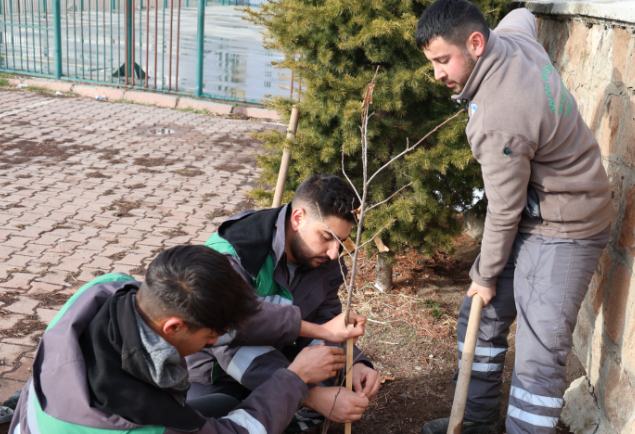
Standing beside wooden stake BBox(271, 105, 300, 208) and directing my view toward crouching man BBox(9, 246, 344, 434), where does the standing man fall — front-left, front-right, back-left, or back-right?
front-left

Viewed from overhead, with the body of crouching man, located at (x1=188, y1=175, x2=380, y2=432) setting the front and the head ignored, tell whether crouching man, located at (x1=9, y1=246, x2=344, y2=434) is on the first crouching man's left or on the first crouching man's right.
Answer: on the first crouching man's right

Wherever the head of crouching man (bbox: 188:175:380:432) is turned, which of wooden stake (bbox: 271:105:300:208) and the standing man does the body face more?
the standing man

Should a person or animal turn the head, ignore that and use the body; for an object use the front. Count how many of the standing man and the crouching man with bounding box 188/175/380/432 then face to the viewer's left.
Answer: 1

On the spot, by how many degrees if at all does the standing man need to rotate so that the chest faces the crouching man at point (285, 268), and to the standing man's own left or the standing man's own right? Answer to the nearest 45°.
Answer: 0° — they already face them

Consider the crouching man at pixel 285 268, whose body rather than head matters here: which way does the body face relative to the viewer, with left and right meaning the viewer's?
facing the viewer and to the right of the viewer

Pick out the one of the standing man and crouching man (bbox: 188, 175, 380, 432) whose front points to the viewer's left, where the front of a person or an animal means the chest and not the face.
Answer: the standing man

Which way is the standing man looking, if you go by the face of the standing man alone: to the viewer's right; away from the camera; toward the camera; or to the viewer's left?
to the viewer's left

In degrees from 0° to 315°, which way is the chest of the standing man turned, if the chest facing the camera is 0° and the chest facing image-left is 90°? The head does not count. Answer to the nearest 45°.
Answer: approximately 90°

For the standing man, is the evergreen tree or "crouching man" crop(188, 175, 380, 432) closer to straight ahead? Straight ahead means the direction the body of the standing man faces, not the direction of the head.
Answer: the crouching man

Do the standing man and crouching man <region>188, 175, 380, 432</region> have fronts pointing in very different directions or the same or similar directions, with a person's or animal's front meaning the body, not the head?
very different directions

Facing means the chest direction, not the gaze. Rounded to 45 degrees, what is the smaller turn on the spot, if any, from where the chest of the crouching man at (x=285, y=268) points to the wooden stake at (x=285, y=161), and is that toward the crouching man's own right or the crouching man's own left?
approximately 135° to the crouching man's own left
